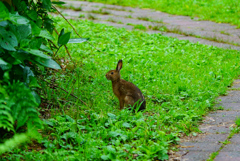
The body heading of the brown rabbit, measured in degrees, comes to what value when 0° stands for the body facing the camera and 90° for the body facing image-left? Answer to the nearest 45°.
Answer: approximately 90°
